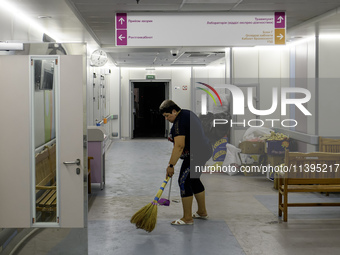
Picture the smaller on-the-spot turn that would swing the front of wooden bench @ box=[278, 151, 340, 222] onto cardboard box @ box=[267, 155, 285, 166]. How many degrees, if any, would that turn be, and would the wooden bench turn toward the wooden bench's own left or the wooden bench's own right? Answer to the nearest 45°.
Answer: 0° — it already faces it

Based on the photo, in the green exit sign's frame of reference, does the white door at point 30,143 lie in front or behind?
in front

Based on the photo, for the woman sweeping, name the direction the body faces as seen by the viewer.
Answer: to the viewer's left

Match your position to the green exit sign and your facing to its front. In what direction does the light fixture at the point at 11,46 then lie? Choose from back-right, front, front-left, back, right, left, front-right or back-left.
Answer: front

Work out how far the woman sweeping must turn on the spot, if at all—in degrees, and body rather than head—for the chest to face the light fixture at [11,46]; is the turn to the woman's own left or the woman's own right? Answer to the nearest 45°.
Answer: approximately 45° to the woman's own left

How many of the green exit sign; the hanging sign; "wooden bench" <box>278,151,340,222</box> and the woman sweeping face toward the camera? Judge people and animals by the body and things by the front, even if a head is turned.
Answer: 2

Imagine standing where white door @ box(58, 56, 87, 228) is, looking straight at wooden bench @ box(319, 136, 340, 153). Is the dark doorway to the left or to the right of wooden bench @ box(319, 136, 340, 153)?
left

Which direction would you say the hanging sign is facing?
toward the camera

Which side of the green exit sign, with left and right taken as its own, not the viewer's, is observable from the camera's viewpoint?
front

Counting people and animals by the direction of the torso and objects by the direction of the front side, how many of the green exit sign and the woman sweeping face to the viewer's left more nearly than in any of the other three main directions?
1

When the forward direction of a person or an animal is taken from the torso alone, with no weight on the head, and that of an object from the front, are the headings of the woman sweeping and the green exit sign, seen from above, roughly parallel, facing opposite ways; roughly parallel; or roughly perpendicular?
roughly perpendicular

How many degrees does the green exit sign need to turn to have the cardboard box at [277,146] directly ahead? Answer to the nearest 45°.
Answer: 0° — it already faces it
